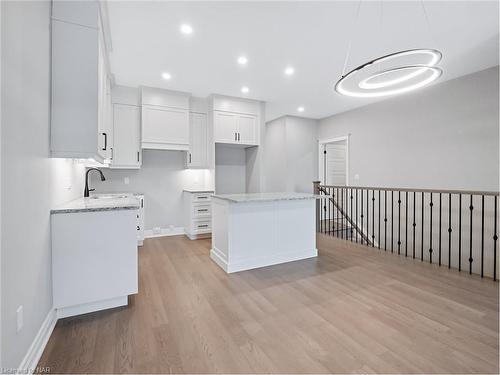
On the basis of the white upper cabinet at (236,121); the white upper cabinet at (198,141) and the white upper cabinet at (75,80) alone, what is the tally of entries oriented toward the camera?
2

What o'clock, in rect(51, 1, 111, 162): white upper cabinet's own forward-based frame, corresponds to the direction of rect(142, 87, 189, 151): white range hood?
rect(142, 87, 189, 151): white range hood is roughly at 10 o'clock from rect(51, 1, 111, 162): white upper cabinet.

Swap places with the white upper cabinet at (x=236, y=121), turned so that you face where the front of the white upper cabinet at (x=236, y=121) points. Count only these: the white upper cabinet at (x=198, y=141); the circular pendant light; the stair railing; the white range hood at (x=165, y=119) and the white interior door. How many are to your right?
2

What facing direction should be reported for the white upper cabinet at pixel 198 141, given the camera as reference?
facing the viewer

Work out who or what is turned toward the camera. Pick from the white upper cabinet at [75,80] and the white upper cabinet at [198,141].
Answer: the white upper cabinet at [198,141]

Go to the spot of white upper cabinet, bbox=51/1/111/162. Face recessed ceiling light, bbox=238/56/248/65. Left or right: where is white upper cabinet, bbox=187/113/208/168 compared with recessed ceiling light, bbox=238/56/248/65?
left

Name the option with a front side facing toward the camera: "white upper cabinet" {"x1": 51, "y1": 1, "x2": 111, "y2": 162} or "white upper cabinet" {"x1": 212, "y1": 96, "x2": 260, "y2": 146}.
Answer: "white upper cabinet" {"x1": 212, "y1": 96, "x2": 260, "y2": 146}

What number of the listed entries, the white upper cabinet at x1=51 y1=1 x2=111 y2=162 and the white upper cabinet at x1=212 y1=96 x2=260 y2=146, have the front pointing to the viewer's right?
1

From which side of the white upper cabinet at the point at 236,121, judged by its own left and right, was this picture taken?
front

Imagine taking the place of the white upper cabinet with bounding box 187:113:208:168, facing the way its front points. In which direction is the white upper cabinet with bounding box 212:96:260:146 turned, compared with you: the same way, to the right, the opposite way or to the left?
the same way

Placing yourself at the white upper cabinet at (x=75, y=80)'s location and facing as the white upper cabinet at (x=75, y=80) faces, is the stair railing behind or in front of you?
in front

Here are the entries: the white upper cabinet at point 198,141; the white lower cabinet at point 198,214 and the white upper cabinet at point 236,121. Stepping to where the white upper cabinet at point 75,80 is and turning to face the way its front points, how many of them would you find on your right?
0

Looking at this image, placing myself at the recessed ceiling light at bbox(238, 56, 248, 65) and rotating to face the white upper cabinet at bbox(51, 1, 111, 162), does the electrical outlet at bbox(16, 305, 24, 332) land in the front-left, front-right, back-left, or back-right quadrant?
front-left

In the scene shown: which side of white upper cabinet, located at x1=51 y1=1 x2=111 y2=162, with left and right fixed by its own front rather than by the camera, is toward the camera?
right

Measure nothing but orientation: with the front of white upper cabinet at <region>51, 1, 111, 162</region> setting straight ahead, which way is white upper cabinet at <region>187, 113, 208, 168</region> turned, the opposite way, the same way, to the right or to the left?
to the right

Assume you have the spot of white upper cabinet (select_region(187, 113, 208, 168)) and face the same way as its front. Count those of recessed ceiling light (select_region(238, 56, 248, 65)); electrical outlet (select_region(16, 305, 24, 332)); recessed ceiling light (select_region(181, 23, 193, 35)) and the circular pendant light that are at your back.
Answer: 0

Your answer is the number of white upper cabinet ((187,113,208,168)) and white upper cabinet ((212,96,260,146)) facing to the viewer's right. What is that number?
0
